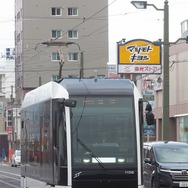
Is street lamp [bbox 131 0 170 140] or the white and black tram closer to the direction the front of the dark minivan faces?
the white and black tram

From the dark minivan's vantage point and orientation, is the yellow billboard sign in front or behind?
behind

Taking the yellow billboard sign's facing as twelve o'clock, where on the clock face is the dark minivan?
The dark minivan is roughly at 12 o'clock from the yellow billboard sign.

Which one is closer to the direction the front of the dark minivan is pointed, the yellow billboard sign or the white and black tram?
the white and black tram

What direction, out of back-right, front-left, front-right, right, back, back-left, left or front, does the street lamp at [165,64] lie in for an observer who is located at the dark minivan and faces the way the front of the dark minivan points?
back-left

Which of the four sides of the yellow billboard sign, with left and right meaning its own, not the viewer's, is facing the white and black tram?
front

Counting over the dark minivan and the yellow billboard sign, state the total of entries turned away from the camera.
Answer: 0

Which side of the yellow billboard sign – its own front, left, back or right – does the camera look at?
front

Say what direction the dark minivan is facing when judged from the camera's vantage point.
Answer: facing the viewer and to the right of the viewer
